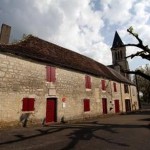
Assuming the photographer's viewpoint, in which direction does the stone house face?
facing the viewer and to the right of the viewer
